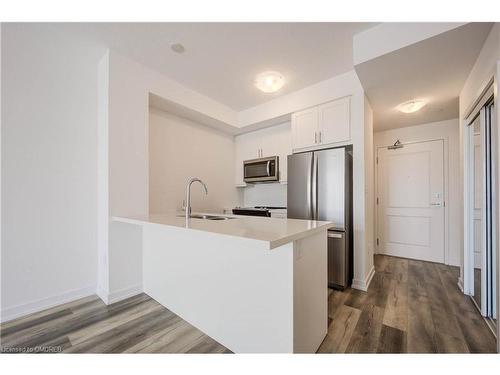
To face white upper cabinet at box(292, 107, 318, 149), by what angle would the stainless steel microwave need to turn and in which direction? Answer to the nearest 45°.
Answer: approximately 90° to its left

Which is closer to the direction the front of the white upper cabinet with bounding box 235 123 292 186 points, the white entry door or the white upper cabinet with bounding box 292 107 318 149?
the white upper cabinet

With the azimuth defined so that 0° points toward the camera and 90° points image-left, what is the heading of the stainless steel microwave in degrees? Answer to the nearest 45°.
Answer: approximately 45°

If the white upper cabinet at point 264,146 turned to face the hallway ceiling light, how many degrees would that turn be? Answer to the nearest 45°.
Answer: approximately 90° to its left

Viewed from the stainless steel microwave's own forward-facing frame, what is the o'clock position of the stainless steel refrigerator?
The stainless steel refrigerator is roughly at 9 o'clock from the stainless steel microwave.

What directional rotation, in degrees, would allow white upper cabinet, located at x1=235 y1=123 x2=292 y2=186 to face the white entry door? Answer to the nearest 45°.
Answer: approximately 135° to its left

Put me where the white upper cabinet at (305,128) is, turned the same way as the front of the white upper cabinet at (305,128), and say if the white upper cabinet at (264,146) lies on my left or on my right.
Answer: on my right

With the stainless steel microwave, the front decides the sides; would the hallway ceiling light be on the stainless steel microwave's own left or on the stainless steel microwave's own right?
on the stainless steel microwave's own left
